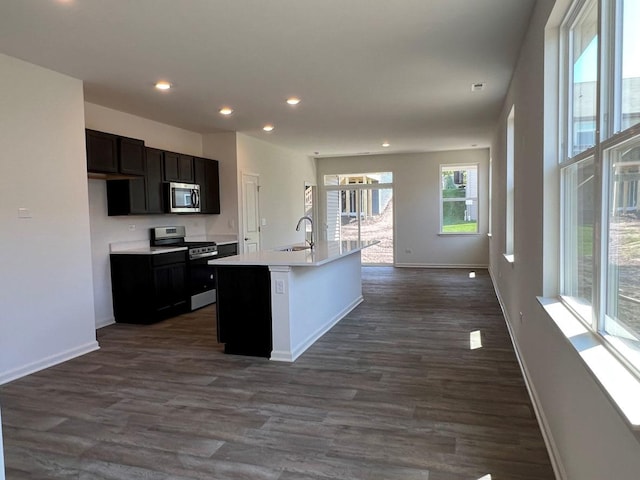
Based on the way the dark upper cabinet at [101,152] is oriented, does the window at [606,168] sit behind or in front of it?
in front

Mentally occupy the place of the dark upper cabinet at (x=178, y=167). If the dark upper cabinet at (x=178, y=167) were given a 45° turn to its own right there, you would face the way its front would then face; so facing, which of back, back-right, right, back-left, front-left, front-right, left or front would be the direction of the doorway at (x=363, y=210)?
back-left

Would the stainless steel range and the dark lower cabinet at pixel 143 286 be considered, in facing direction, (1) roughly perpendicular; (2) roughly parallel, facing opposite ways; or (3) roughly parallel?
roughly parallel

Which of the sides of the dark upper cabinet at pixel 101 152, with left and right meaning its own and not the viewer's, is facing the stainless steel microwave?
left

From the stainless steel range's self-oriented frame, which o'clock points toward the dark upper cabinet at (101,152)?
The dark upper cabinet is roughly at 3 o'clock from the stainless steel range.

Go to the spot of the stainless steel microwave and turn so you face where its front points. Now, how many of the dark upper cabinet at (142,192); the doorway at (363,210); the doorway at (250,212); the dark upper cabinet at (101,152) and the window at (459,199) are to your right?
2

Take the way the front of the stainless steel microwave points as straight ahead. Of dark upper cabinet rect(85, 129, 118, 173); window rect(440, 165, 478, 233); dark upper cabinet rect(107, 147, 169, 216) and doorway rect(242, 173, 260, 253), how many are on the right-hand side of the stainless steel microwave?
2

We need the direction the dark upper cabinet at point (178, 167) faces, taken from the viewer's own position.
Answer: facing the viewer and to the right of the viewer

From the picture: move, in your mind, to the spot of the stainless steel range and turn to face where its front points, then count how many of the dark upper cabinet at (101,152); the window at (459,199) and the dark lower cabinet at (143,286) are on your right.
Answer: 2

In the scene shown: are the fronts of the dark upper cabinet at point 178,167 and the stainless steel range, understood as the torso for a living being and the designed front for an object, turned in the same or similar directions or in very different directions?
same or similar directions

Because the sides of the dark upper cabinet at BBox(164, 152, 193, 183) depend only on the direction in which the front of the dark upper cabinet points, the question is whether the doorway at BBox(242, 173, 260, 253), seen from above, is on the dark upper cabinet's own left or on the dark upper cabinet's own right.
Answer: on the dark upper cabinet's own left
